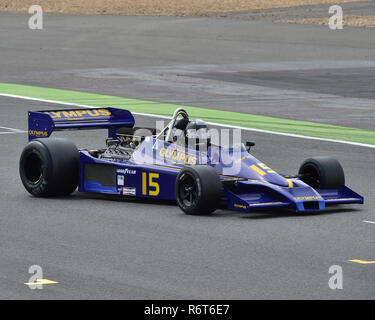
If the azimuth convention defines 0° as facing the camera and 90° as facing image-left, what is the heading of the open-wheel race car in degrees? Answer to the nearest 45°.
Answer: approximately 315°
